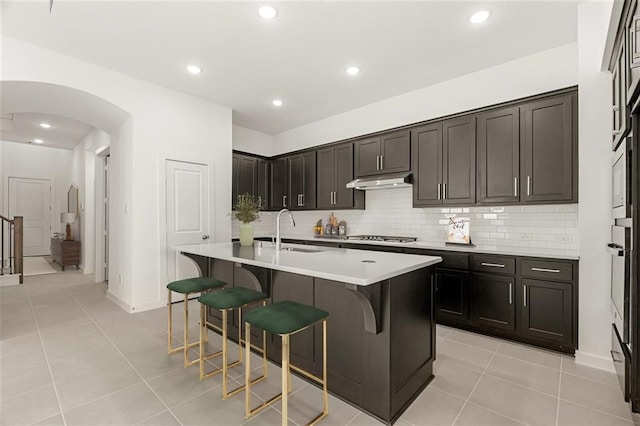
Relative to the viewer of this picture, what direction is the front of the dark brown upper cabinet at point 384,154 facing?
facing the viewer and to the left of the viewer

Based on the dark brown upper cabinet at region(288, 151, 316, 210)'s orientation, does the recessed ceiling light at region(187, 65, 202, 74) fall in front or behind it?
in front

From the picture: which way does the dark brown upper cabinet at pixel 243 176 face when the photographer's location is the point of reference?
facing the viewer and to the right of the viewer

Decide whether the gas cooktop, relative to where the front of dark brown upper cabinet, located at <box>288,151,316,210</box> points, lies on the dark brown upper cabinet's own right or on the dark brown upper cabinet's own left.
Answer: on the dark brown upper cabinet's own left

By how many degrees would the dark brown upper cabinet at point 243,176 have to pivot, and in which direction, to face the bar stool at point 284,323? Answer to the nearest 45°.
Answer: approximately 45° to its right

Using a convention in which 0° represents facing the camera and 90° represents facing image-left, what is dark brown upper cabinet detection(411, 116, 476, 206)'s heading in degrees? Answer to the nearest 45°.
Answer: approximately 45°

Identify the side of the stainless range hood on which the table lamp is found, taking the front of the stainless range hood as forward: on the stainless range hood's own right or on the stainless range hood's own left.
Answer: on the stainless range hood's own right

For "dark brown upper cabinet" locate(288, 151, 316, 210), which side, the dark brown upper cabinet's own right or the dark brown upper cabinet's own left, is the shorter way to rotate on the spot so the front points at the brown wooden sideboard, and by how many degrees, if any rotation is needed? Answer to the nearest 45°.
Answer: approximately 45° to the dark brown upper cabinet's own right

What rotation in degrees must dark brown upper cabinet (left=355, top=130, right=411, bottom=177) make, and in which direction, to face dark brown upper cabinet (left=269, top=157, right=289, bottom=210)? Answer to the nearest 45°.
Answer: approximately 90° to its right

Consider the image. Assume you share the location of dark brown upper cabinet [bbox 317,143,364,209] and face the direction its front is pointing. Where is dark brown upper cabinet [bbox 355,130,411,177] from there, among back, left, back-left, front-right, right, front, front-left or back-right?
left
